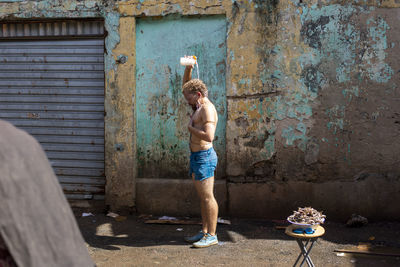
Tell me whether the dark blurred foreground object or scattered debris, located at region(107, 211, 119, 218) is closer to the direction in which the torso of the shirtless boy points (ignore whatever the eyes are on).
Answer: the scattered debris

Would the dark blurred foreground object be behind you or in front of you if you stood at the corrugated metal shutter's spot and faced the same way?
in front

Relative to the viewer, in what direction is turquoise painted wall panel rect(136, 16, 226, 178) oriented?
toward the camera

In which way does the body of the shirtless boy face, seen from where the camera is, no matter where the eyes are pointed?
to the viewer's left

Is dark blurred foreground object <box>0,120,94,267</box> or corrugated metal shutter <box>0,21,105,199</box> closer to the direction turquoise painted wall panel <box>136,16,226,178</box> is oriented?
the dark blurred foreground object

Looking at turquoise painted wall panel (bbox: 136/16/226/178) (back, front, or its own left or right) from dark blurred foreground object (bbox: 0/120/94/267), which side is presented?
front

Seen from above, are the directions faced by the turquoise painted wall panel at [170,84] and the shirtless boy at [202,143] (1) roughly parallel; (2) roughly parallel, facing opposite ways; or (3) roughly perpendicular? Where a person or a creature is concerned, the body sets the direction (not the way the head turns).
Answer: roughly perpendicular

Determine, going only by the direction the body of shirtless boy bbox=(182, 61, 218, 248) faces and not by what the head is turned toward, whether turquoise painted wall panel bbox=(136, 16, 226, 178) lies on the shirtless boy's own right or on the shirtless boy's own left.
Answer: on the shirtless boy's own right

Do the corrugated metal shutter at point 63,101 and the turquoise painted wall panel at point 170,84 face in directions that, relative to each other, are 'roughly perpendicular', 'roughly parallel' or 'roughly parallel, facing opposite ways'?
roughly parallel

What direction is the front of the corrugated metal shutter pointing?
toward the camera
